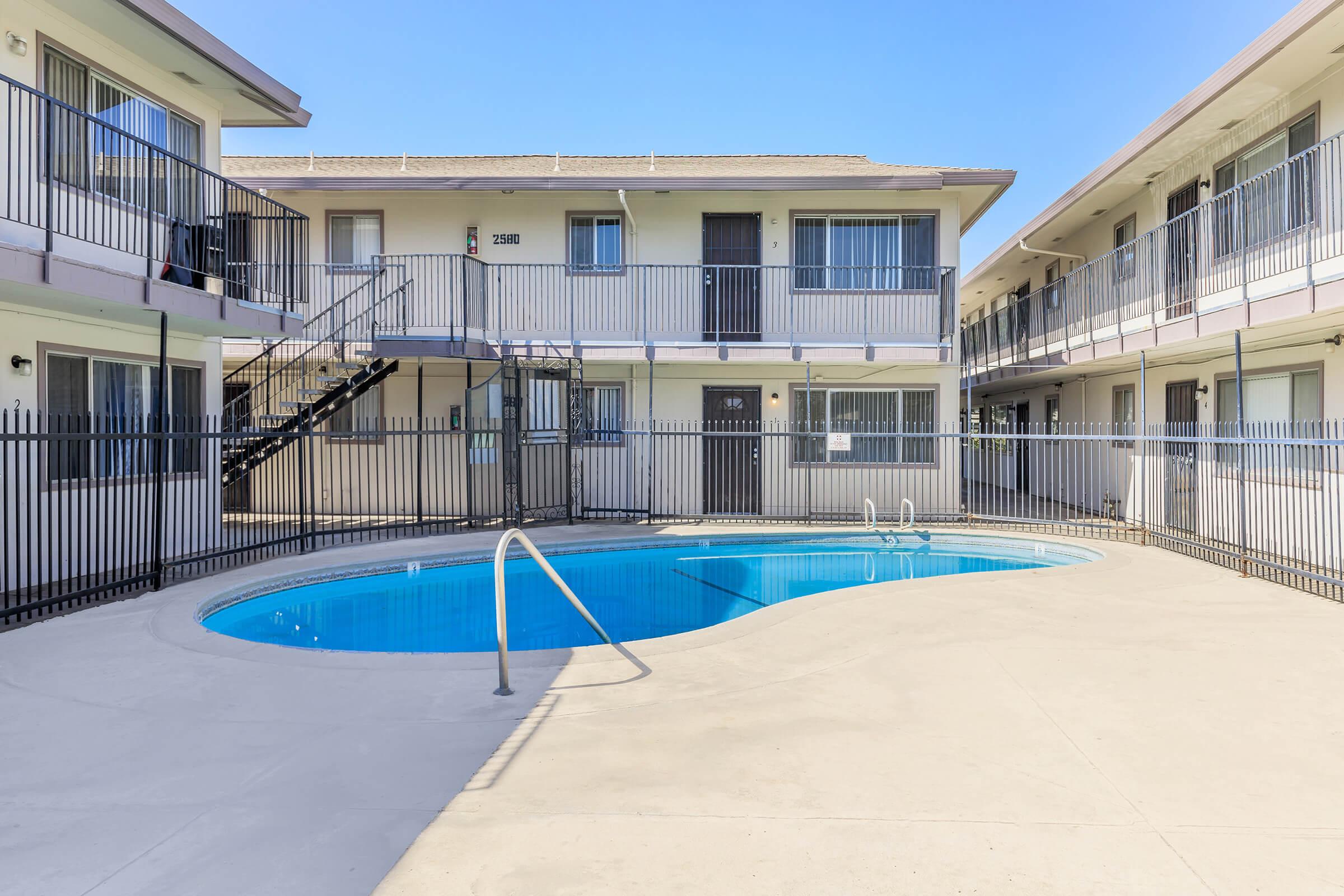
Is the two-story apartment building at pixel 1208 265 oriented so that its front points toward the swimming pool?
yes

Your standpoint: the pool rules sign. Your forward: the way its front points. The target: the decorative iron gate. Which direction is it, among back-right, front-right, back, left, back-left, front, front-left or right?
right

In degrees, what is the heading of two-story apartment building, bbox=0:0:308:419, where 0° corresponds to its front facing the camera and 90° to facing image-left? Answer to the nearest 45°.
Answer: approximately 315°

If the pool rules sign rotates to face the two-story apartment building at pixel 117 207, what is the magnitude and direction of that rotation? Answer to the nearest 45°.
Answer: approximately 45° to its right

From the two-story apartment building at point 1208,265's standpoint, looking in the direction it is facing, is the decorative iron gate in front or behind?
in front

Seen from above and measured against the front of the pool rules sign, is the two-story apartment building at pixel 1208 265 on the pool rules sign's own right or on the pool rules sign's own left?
on the pool rules sign's own left

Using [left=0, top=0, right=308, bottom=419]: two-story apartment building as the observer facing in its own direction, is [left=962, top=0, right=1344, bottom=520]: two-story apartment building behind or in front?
in front

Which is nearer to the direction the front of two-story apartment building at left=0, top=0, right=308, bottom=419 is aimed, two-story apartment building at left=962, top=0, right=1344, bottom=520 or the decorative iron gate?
the two-story apartment building

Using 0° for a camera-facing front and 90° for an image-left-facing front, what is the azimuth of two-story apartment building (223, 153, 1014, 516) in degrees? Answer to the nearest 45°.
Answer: approximately 0°

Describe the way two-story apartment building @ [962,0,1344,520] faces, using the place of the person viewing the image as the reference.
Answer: facing the viewer and to the left of the viewer

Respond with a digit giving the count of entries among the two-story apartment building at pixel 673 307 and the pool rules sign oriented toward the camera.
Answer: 2

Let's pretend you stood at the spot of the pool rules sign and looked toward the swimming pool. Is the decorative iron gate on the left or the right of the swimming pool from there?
right

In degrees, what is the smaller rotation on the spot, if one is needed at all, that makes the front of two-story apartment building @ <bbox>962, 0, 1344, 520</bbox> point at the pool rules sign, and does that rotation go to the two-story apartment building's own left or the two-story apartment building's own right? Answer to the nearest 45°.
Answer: approximately 45° to the two-story apartment building's own right

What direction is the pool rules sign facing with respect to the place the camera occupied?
facing the viewer
